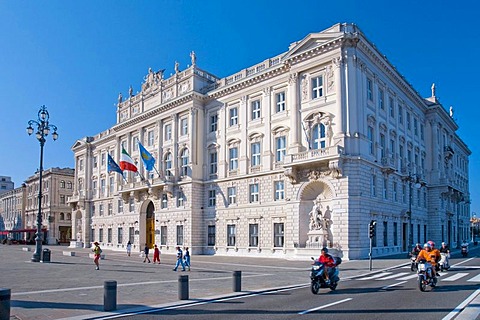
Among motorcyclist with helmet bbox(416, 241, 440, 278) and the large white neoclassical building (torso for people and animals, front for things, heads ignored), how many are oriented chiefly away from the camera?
0

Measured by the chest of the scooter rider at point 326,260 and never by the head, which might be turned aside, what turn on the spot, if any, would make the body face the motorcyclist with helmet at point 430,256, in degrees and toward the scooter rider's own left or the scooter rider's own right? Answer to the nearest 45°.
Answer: approximately 135° to the scooter rider's own left

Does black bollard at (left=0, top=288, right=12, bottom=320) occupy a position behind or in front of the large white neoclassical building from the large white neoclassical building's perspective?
in front

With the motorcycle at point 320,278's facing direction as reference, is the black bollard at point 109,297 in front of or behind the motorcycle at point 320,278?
in front

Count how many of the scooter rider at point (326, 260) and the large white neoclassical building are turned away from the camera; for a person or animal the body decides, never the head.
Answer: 0

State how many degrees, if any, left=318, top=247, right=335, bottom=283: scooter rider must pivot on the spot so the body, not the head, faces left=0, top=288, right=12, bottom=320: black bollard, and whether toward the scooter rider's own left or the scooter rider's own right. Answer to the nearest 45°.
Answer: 0° — they already face it

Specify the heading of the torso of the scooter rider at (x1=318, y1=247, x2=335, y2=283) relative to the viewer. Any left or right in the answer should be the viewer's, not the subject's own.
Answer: facing the viewer and to the left of the viewer

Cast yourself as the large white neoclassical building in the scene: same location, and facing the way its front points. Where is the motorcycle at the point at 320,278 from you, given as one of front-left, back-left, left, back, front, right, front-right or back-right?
front-left

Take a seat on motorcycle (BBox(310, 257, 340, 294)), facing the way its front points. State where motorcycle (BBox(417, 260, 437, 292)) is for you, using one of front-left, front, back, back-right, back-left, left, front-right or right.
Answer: back-left
